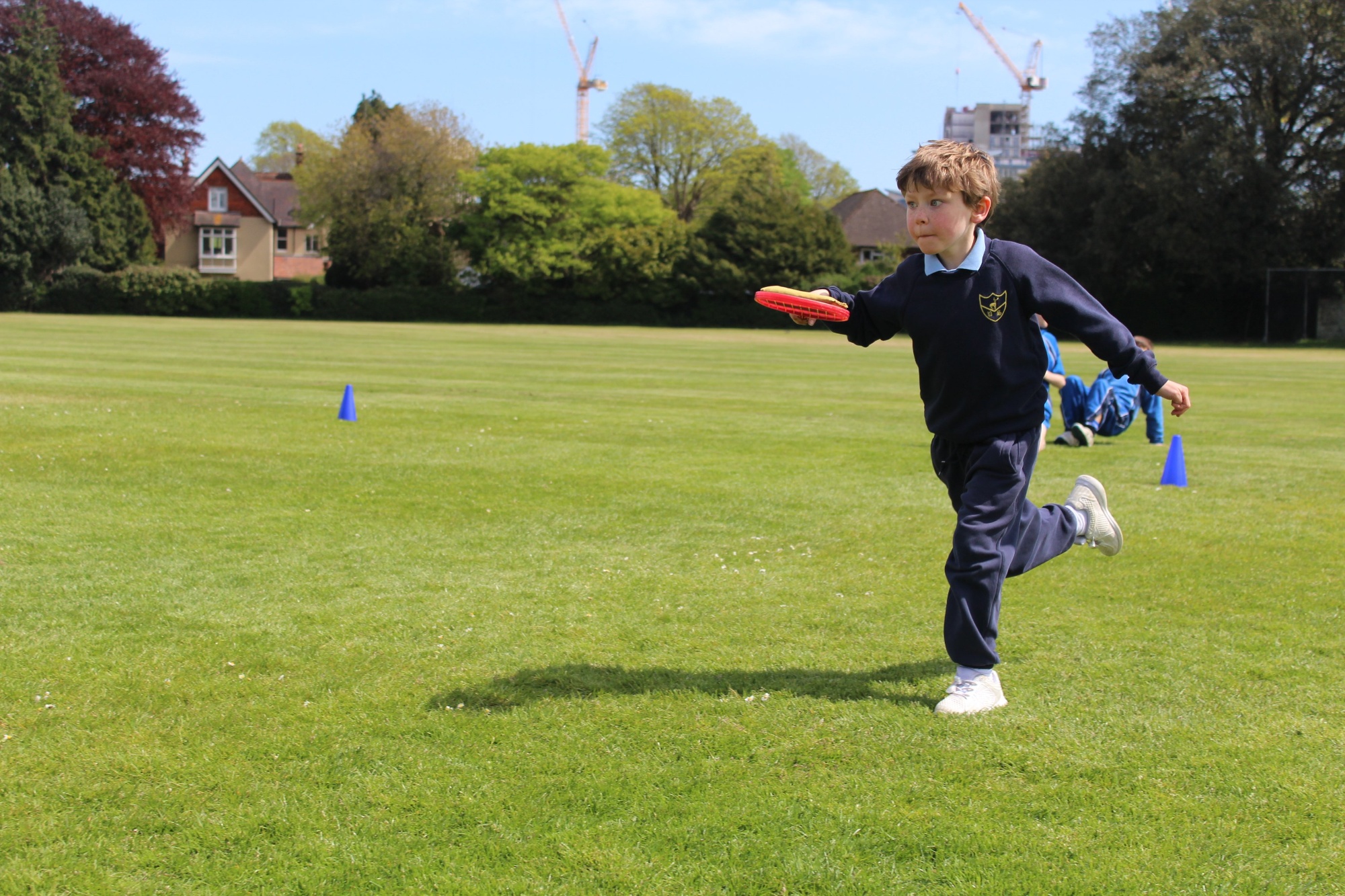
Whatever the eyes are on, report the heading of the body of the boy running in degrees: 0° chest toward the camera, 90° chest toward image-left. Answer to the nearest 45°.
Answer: approximately 45°

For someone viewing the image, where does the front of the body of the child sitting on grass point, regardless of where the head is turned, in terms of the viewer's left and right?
facing the viewer and to the left of the viewer

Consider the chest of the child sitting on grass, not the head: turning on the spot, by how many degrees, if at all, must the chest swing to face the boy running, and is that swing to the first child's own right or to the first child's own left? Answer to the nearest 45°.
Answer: approximately 45° to the first child's own left

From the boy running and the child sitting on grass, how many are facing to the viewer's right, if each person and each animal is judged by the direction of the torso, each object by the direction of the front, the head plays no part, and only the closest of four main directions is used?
0

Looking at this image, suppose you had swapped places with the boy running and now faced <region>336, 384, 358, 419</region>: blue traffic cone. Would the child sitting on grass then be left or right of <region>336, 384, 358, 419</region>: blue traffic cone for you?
right

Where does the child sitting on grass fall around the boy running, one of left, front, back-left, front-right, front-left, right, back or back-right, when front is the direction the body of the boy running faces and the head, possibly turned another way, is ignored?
back-right

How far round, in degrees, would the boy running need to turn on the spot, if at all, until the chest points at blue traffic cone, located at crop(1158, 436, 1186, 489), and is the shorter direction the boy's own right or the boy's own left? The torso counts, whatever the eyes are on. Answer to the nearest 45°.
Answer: approximately 135° to the boy's own right

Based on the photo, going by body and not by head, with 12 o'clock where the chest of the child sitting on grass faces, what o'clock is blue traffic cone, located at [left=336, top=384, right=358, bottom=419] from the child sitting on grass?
The blue traffic cone is roughly at 1 o'clock from the child sitting on grass.

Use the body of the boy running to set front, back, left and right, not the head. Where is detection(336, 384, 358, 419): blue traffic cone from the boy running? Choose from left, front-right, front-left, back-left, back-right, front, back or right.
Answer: right

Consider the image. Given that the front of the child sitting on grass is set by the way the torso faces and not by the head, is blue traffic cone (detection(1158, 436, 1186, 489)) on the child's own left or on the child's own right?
on the child's own left
